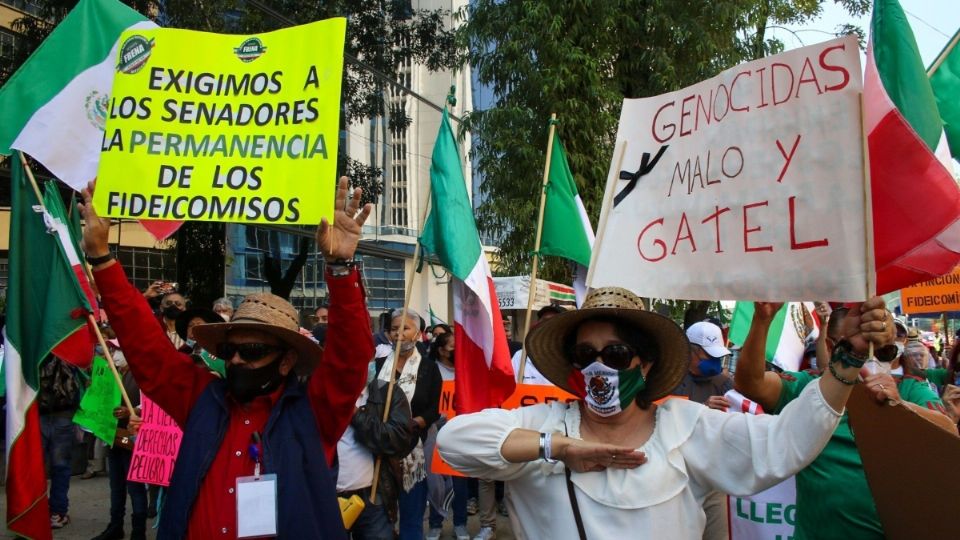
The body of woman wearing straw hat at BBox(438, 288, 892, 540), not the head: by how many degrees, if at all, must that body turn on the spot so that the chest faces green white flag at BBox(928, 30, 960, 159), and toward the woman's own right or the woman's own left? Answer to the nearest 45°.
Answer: approximately 135° to the woman's own left

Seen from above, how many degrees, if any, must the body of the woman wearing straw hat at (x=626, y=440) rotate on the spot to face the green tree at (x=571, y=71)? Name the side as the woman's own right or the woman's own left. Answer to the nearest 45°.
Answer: approximately 180°

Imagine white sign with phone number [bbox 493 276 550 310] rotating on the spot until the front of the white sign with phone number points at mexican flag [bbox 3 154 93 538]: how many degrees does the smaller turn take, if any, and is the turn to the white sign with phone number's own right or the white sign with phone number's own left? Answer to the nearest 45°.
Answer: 0° — it already faces it

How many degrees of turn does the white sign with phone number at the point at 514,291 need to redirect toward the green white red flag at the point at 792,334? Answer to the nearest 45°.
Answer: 0° — it already faces it

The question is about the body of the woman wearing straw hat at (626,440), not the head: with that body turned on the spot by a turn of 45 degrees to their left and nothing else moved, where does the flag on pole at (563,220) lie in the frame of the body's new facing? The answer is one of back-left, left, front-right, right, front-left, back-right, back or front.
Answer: back-left

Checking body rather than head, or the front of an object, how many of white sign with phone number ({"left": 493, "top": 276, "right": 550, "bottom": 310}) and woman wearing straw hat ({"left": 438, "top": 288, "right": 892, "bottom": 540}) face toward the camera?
2
